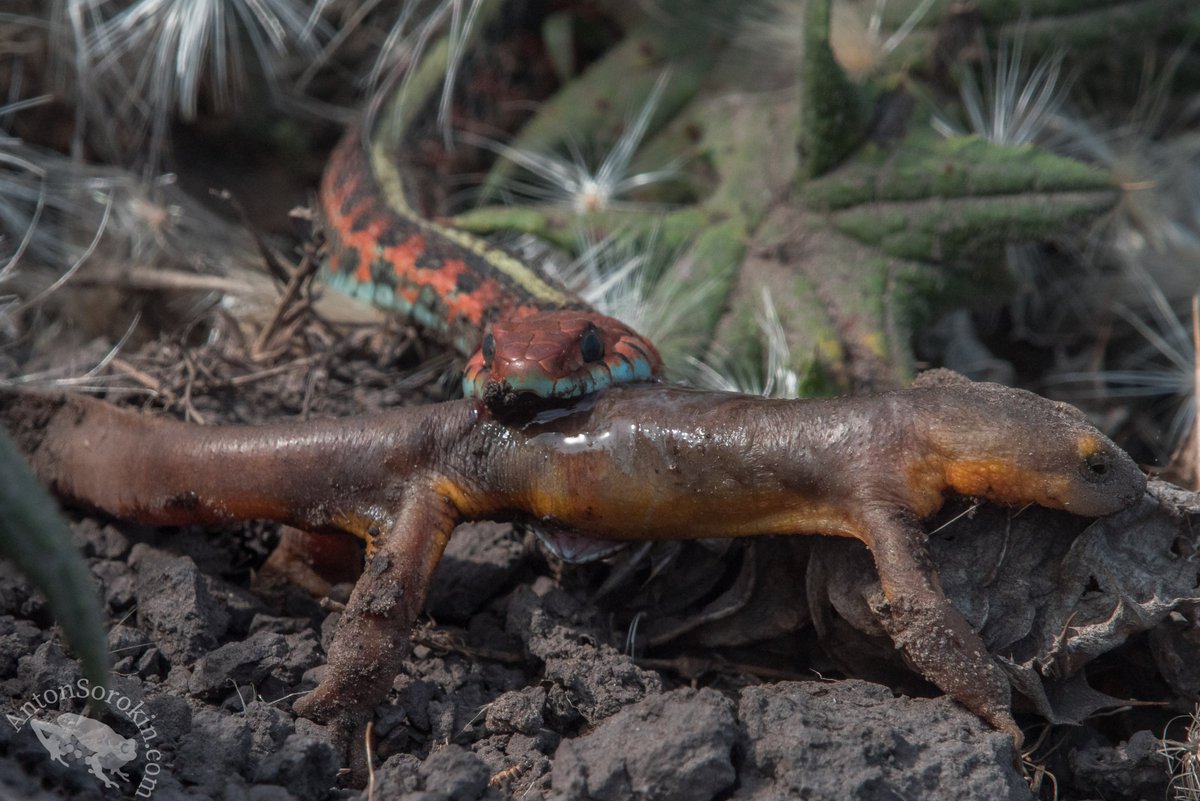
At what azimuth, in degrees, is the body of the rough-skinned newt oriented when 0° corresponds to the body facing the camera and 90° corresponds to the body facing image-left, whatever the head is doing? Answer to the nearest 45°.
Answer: approximately 270°
